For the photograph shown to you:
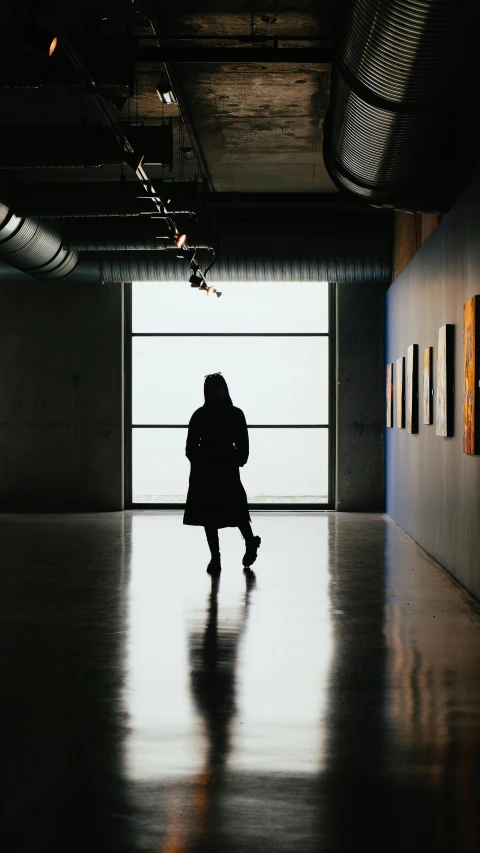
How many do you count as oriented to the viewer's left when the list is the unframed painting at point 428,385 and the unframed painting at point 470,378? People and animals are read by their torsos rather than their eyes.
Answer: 2

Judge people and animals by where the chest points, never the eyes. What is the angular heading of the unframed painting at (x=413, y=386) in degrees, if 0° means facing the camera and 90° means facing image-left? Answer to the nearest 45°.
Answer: approximately 90°

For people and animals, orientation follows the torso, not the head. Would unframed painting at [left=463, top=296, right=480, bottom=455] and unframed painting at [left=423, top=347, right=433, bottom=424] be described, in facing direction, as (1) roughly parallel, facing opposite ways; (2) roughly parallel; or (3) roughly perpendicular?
roughly parallel

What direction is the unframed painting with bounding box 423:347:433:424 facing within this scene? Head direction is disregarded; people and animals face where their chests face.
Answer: to the viewer's left

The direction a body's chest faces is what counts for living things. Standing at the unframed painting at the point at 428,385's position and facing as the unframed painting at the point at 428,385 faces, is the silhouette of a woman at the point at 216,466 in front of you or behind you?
in front

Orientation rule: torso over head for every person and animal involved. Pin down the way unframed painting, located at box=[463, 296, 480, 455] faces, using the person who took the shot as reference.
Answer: facing to the left of the viewer

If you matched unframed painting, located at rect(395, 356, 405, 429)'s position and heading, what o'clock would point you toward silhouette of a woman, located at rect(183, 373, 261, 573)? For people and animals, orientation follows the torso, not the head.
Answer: The silhouette of a woman is roughly at 10 o'clock from the unframed painting.

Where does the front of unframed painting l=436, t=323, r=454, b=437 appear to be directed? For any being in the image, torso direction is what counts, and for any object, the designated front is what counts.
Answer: to the viewer's left

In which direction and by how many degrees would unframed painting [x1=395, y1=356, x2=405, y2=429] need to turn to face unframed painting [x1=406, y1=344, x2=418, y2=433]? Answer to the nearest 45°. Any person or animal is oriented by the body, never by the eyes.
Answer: approximately 90° to its left

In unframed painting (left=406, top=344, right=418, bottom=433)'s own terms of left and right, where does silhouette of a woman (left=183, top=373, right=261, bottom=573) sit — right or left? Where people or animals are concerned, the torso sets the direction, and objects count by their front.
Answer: on its left

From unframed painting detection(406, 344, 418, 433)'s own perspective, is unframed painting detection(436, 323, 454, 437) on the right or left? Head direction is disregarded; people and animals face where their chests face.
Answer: on its left

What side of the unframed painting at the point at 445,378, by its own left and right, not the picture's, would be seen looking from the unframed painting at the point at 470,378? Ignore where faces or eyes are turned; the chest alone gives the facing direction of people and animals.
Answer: left

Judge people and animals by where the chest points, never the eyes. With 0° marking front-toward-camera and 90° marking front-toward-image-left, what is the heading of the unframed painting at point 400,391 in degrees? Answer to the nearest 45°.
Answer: approximately 90°

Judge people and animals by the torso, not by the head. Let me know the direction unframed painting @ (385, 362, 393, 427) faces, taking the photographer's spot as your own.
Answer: facing to the left of the viewer

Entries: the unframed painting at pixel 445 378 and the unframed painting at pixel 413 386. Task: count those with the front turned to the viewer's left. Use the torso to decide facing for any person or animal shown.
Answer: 2

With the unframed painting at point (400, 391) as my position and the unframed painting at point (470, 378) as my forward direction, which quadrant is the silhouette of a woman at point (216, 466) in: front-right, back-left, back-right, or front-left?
front-right

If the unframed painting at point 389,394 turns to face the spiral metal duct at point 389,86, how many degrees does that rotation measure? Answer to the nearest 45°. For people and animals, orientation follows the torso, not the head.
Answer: approximately 90° to its left

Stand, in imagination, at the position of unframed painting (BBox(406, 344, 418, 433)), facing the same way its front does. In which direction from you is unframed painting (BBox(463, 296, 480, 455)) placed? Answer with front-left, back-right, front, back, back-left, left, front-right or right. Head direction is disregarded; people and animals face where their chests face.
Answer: left

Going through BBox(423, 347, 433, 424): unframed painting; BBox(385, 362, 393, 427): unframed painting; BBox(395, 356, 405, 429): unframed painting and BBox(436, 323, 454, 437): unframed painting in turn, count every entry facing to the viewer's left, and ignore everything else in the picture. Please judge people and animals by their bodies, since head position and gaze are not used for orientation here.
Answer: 4
